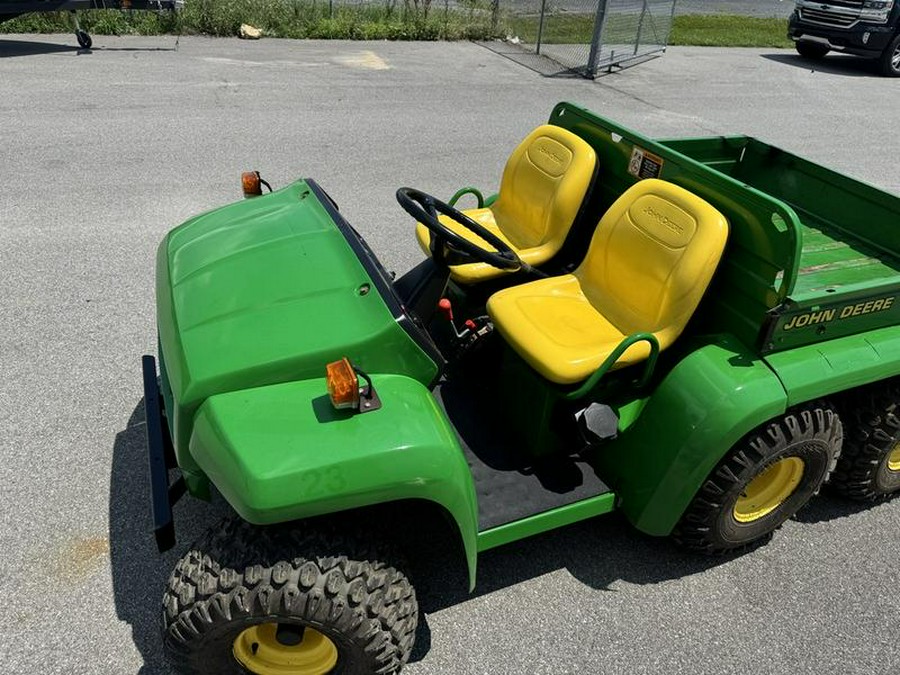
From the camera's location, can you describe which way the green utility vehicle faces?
facing the viewer and to the left of the viewer

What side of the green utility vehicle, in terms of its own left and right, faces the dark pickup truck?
back

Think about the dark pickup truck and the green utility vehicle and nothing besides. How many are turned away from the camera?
0

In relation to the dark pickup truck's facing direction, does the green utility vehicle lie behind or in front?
in front
